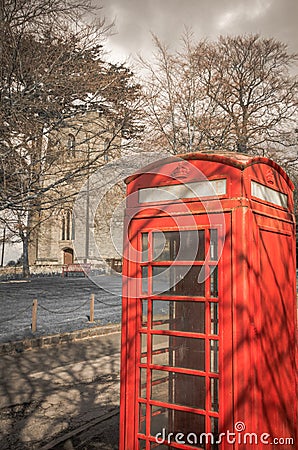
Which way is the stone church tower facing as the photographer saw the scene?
facing the viewer and to the left of the viewer

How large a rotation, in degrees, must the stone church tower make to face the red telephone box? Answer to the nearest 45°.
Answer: approximately 45° to its left

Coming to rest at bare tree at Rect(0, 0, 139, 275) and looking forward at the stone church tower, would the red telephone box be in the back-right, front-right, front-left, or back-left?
back-right

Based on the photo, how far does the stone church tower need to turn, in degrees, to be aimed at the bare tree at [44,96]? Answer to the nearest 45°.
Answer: approximately 45° to its left
